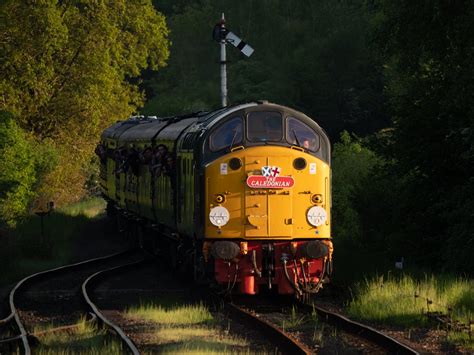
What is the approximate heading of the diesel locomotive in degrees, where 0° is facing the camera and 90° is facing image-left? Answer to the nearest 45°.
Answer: approximately 0°

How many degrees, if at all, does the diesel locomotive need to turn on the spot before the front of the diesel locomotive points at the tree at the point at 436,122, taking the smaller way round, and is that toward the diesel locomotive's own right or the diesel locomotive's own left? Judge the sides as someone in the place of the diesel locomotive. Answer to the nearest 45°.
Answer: approximately 135° to the diesel locomotive's own left

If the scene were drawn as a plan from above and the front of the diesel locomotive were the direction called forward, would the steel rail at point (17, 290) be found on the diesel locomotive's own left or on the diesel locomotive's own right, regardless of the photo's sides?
on the diesel locomotive's own right
